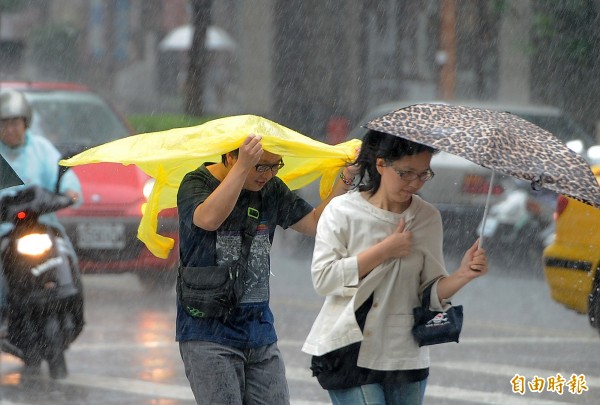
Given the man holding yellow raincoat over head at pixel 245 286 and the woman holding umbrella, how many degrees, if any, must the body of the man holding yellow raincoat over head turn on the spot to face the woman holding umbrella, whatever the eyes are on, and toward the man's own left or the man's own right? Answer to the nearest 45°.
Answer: approximately 45° to the man's own left

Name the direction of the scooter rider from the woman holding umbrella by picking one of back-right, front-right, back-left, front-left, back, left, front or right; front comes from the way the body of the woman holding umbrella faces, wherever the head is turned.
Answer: back

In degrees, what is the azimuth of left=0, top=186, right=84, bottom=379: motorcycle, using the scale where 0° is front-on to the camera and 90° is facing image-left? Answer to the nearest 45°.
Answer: approximately 0°

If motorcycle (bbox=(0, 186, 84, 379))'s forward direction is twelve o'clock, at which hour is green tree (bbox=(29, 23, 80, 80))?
The green tree is roughly at 6 o'clock from the motorcycle.

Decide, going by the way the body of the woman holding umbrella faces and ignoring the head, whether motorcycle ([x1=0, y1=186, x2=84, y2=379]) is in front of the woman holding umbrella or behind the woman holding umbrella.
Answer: behind

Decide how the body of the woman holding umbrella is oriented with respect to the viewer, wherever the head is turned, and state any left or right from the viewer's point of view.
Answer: facing the viewer and to the right of the viewer

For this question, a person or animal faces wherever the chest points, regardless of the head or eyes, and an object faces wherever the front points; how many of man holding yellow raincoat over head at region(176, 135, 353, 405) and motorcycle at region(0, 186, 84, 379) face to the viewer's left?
0

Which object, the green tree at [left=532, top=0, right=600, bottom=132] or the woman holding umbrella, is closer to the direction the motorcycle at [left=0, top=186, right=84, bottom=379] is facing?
the woman holding umbrella

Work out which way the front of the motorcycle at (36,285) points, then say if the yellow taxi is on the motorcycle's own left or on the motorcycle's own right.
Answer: on the motorcycle's own left

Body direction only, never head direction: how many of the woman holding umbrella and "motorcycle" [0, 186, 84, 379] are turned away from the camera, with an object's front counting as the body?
0
